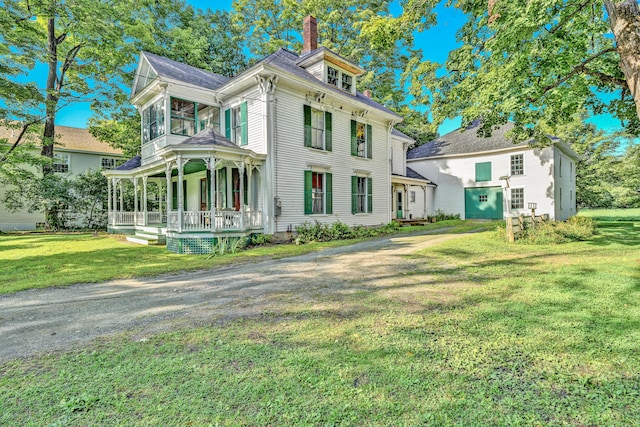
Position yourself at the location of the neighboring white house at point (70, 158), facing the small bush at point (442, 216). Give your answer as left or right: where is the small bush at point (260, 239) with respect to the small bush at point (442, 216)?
right

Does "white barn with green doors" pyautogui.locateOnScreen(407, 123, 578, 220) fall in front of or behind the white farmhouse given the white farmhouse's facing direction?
behind

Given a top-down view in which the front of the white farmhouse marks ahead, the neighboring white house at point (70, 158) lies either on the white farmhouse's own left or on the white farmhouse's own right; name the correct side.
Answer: on the white farmhouse's own right

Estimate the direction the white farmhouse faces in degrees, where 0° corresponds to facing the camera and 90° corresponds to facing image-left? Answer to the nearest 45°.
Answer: approximately 45°

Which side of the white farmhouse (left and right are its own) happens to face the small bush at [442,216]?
back
